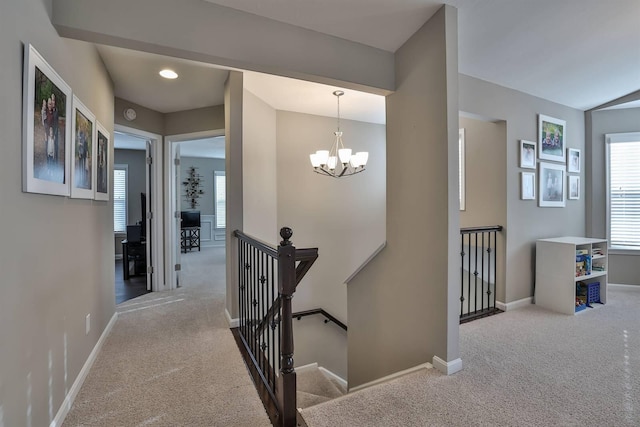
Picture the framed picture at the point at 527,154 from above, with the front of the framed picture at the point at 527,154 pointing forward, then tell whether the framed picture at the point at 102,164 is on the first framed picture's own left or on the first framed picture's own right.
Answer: on the first framed picture's own right

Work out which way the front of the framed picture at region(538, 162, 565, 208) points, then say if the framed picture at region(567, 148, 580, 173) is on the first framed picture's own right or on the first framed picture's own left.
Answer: on the first framed picture's own left

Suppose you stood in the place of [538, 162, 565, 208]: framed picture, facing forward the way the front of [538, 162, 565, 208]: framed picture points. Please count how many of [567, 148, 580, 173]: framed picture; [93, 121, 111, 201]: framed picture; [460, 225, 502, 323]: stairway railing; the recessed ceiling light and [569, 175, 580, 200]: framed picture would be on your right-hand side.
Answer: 3

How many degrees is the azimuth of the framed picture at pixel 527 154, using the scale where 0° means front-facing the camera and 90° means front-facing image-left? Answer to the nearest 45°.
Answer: approximately 315°

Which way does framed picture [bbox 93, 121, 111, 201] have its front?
to the viewer's right

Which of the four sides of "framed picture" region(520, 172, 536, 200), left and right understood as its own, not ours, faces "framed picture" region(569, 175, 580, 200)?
left

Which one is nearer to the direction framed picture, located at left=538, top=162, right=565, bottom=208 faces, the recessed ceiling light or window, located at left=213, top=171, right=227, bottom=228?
the recessed ceiling light

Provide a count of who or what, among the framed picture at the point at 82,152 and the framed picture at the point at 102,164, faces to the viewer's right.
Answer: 2

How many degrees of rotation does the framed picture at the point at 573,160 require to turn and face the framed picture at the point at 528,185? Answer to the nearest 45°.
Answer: approximately 45° to its right

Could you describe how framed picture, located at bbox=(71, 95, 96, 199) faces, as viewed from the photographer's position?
facing to the right of the viewer
